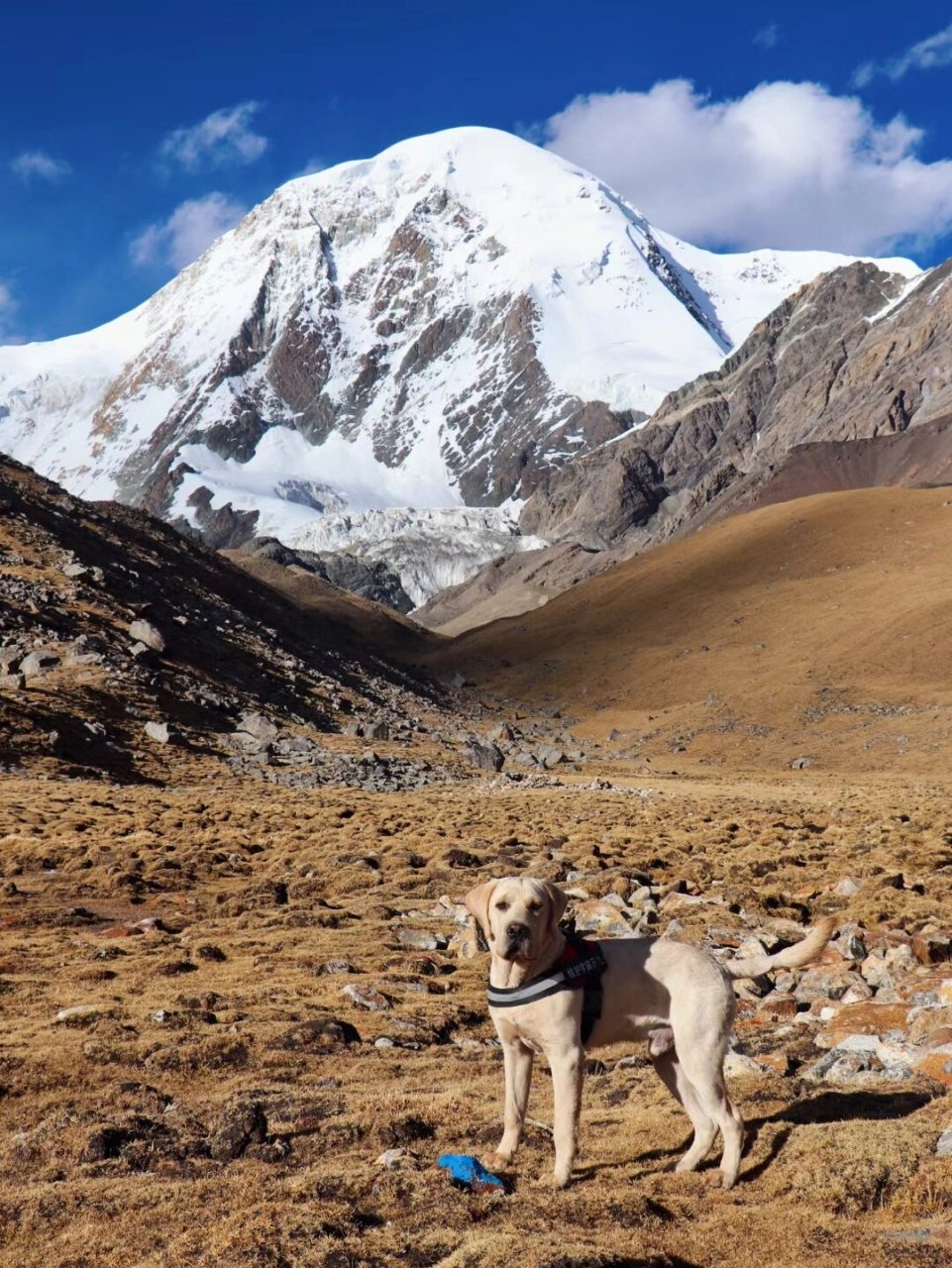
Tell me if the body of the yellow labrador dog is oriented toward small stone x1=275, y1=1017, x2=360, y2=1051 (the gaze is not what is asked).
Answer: no

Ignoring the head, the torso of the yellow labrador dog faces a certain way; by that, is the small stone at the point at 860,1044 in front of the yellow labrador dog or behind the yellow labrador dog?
behind

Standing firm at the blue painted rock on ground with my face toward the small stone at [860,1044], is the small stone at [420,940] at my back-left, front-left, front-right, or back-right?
front-left

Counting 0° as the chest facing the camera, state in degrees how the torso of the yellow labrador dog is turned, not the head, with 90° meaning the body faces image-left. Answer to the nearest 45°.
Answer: approximately 45°

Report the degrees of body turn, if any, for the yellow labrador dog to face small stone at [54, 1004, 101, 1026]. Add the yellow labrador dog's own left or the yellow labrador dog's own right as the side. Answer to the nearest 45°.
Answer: approximately 90° to the yellow labrador dog's own right

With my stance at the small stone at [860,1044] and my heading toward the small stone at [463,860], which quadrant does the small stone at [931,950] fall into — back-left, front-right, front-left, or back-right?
front-right

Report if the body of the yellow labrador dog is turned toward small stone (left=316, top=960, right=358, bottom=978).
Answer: no

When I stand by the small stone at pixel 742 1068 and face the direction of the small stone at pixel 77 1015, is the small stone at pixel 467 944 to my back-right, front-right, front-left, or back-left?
front-right

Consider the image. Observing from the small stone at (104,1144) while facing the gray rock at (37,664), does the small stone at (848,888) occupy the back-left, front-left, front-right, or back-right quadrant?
front-right

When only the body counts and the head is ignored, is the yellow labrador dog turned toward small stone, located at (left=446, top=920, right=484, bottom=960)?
no

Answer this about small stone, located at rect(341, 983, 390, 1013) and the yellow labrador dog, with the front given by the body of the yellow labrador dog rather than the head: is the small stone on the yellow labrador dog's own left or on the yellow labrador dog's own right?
on the yellow labrador dog's own right

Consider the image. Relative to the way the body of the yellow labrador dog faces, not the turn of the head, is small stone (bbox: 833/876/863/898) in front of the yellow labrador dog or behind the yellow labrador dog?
behind
